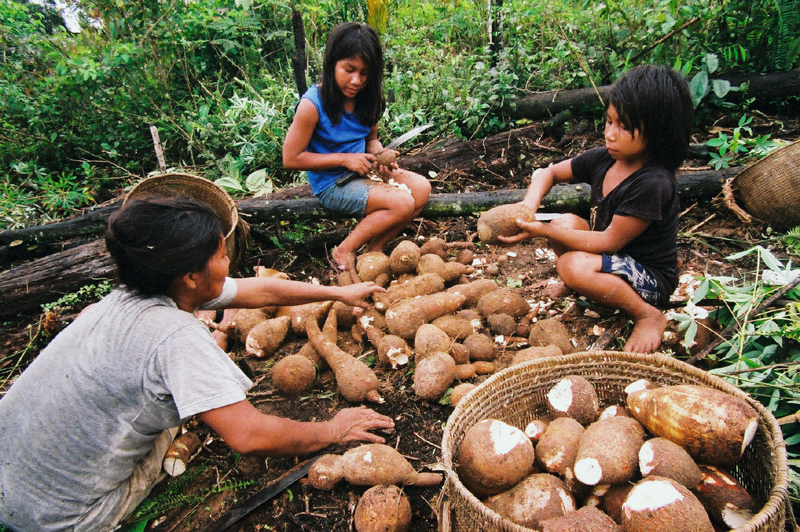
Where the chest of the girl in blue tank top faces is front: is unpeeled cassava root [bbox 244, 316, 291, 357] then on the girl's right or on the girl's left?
on the girl's right

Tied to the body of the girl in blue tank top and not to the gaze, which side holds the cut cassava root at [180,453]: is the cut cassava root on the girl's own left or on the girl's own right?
on the girl's own right

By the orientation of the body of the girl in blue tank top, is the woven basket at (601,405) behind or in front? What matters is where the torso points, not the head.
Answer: in front

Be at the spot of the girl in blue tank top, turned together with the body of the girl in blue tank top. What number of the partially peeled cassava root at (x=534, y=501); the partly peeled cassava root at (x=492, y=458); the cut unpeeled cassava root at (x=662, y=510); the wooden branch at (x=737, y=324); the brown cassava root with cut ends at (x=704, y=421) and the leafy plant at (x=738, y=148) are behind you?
0

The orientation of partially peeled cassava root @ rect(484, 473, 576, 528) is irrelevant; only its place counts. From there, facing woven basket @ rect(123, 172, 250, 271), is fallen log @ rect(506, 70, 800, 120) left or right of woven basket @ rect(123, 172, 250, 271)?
right

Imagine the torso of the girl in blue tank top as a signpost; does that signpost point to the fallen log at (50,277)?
no

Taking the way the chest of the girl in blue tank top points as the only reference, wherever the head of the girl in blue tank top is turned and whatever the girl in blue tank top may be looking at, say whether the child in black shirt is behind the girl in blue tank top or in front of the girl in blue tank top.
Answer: in front

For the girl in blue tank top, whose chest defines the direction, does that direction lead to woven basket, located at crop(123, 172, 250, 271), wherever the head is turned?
no

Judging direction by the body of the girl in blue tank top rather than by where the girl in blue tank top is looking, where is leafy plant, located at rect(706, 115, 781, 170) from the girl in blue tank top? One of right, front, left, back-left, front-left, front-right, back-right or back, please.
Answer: front-left

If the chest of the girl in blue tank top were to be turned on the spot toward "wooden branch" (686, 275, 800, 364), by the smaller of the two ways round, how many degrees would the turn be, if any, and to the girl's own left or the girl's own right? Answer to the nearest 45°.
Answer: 0° — they already face it

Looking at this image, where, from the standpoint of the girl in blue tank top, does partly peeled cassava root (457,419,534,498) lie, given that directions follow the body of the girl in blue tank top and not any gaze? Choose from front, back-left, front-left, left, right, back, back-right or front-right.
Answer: front-right
